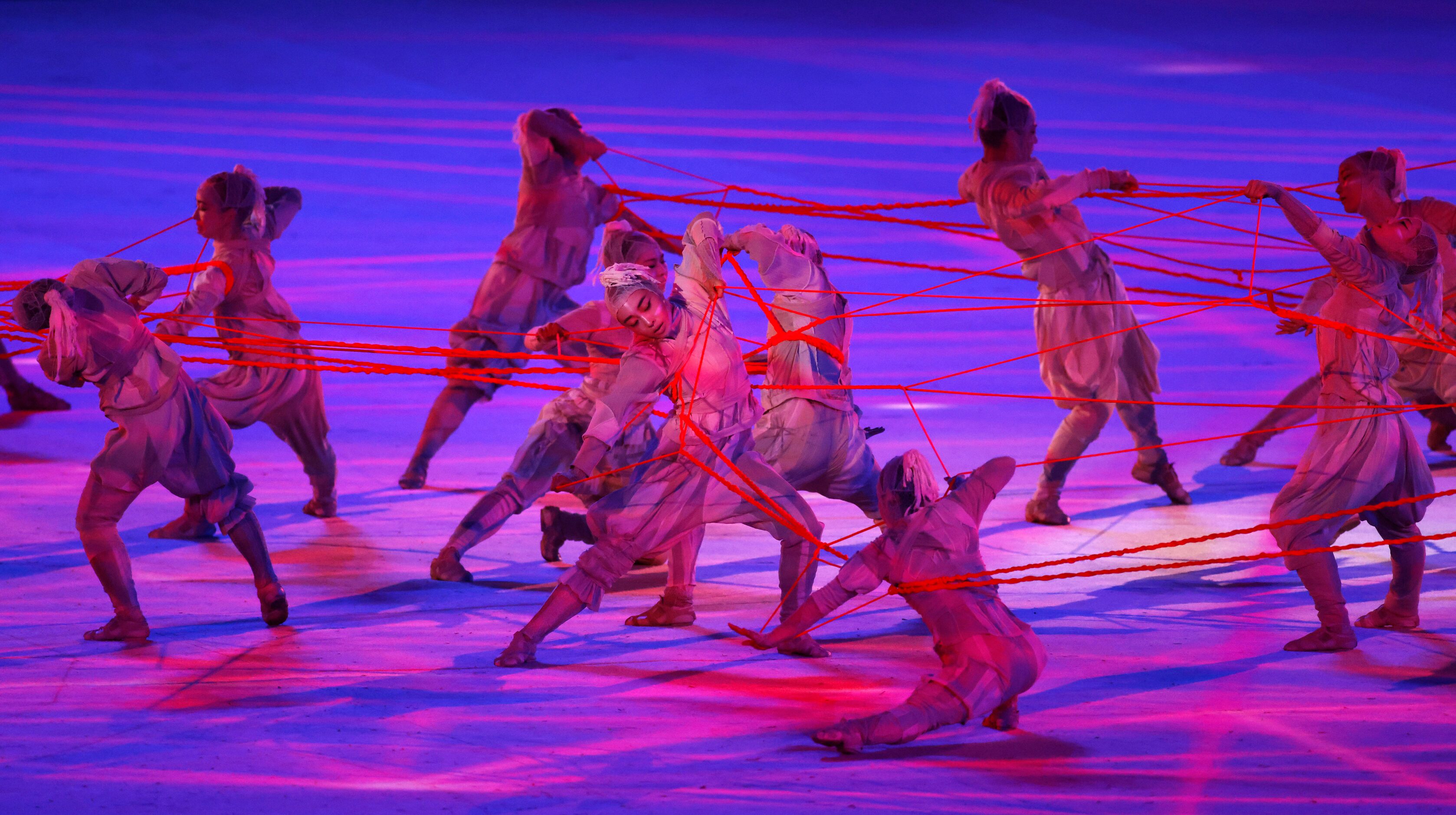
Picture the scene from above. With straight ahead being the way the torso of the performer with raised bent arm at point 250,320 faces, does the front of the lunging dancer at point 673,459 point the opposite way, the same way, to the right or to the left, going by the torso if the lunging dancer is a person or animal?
to the left

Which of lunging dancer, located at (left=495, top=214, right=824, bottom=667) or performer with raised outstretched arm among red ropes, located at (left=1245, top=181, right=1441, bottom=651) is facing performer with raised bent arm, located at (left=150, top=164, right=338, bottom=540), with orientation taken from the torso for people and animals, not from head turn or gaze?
the performer with raised outstretched arm among red ropes

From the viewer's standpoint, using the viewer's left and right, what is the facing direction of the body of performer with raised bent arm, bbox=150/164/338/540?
facing to the left of the viewer

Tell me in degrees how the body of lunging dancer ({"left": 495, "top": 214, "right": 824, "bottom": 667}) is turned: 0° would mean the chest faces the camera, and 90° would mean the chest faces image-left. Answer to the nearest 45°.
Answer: approximately 0°

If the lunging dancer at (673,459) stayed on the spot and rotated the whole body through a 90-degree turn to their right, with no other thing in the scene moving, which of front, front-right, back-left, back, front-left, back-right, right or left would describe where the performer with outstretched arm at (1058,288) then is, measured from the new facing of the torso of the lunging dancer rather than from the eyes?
back-right

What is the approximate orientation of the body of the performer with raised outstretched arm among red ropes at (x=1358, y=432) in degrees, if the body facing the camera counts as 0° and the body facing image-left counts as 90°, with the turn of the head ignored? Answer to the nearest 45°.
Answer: approximately 90°

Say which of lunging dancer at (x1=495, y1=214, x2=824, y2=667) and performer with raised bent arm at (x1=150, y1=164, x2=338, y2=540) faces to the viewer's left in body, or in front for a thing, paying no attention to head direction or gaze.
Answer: the performer with raised bent arm

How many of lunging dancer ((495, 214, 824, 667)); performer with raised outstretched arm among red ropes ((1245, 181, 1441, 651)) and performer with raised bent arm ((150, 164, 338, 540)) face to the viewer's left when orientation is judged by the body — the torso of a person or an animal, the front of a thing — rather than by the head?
2

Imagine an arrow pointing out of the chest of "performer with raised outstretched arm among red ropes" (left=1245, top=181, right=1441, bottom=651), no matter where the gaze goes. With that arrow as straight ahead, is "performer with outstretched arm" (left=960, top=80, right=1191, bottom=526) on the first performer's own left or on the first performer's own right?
on the first performer's own right

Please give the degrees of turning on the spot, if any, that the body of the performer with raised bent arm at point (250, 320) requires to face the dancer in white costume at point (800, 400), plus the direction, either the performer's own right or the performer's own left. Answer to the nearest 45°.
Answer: approximately 135° to the performer's own left

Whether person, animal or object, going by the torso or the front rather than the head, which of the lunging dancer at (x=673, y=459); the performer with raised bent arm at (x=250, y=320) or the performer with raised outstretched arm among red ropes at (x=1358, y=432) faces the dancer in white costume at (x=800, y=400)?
the performer with raised outstretched arm among red ropes
